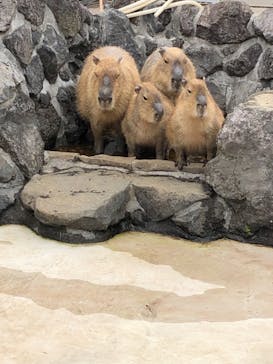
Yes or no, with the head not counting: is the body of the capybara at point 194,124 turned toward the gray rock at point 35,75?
no

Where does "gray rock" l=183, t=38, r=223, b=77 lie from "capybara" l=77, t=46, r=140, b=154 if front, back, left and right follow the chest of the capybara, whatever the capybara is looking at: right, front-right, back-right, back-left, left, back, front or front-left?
back-left

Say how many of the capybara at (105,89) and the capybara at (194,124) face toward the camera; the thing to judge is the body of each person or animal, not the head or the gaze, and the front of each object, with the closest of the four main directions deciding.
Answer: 2

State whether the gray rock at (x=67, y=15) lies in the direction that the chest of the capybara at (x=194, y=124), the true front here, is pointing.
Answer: no

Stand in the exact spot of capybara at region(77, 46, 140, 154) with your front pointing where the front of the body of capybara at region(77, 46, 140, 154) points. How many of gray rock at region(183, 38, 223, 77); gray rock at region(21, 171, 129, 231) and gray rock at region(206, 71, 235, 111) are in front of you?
1

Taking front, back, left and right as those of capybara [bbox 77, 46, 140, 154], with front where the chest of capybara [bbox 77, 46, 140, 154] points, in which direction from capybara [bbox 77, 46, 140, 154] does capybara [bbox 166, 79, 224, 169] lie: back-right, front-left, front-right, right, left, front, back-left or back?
front-left

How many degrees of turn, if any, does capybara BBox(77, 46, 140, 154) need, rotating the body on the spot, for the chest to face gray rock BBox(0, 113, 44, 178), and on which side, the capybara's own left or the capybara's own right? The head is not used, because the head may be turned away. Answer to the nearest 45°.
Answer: approximately 45° to the capybara's own right

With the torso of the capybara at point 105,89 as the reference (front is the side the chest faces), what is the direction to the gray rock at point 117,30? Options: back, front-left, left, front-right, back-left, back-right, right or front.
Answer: back

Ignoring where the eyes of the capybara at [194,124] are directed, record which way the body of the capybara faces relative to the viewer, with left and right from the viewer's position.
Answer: facing the viewer

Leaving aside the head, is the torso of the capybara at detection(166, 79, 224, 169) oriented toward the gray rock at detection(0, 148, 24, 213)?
no

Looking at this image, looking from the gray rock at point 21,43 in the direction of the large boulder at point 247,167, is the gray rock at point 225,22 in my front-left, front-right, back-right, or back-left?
front-left

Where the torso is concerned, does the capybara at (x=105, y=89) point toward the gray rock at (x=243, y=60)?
no

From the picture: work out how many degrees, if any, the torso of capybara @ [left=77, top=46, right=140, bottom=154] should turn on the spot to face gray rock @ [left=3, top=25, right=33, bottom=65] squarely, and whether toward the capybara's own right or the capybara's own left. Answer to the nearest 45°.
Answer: approximately 90° to the capybara's own right

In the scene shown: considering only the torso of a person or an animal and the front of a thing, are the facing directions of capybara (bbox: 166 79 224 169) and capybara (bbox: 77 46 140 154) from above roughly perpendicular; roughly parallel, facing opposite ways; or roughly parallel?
roughly parallel
